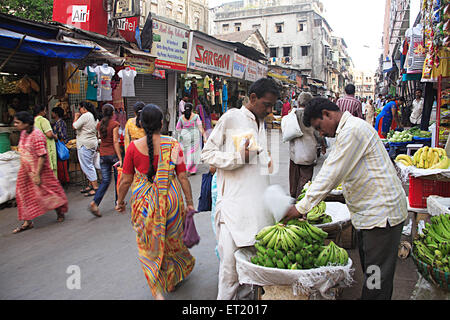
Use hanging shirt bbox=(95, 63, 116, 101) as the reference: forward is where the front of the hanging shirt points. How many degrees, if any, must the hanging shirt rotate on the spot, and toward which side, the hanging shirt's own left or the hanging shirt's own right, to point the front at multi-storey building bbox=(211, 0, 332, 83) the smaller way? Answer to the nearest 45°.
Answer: approximately 135° to the hanging shirt's own left

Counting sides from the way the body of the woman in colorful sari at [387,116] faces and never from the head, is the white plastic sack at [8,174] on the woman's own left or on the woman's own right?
on the woman's own right

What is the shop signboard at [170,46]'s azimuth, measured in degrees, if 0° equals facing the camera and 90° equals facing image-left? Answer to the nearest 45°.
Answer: approximately 315°

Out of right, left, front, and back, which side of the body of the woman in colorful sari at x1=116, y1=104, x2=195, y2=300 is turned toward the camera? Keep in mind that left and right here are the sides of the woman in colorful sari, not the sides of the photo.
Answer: back

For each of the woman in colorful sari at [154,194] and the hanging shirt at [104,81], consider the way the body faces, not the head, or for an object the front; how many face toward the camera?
1

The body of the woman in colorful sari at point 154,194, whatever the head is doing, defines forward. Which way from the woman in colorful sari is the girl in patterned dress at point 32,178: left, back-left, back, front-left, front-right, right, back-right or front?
front-left

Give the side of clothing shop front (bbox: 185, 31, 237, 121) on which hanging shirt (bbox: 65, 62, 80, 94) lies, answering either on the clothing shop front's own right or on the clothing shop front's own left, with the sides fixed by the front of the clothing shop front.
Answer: on the clothing shop front's own right
